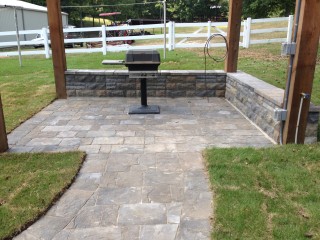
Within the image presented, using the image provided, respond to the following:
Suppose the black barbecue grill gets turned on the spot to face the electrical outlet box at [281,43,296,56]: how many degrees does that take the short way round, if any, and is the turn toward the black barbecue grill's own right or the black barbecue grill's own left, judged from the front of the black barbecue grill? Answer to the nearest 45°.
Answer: approximately 45° to the black barbecue grill's own left

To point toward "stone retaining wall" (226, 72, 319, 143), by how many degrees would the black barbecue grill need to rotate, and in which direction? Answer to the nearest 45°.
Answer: approximately 45° to its left

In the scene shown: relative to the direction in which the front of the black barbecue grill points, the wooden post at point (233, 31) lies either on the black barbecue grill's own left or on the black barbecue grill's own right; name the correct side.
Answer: on the black barbecue grill's own left

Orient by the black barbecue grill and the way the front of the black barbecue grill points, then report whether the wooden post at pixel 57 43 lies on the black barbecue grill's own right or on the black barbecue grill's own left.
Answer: on the black barbecue grill's own right

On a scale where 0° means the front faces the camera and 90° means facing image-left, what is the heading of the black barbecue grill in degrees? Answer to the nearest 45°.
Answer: approximately 0°

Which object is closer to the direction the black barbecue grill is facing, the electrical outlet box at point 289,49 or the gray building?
the electrical outlet box

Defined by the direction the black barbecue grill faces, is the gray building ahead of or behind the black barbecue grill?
behind

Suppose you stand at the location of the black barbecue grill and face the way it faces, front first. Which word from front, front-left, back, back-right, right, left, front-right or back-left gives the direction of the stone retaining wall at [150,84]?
back

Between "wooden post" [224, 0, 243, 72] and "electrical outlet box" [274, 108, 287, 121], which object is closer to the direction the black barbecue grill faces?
the electrical outlet box
